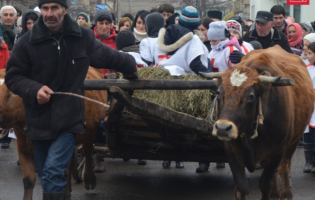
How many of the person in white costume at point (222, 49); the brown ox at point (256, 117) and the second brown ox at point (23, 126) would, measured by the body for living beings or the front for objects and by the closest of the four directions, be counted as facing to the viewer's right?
0

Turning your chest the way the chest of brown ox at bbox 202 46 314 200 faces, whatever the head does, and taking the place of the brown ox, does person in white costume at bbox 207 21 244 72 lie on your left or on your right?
on your right

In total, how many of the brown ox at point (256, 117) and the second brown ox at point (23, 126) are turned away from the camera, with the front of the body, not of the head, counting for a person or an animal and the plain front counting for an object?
0

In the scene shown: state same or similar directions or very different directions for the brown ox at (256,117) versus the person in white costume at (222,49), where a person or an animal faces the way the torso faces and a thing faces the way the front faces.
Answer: same or similar directions

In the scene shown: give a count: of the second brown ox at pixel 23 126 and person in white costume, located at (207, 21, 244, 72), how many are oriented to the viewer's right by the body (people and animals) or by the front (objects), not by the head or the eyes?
0

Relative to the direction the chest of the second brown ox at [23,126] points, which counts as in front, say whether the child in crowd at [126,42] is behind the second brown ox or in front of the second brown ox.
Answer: behind

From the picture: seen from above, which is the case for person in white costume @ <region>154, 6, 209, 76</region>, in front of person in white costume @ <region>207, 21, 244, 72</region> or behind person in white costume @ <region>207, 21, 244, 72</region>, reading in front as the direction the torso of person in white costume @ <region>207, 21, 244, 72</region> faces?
in front

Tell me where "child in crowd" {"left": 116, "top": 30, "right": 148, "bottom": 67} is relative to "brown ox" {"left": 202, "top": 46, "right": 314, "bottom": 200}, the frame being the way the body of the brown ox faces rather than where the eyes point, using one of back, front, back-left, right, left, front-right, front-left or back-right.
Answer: right

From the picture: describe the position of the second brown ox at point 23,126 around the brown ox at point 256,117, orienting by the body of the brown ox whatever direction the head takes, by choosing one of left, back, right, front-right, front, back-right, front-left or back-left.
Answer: front-right

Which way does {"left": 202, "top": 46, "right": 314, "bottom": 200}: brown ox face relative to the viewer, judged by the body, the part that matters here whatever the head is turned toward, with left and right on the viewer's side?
facing the viewer and to the left of the viewer

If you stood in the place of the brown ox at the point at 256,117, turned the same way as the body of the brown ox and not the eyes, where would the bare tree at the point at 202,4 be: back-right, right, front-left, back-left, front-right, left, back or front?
back-right

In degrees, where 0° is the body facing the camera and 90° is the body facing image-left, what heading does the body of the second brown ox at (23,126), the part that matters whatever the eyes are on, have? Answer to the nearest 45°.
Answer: approximately 45°

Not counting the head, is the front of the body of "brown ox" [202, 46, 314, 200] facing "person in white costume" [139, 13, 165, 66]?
no
